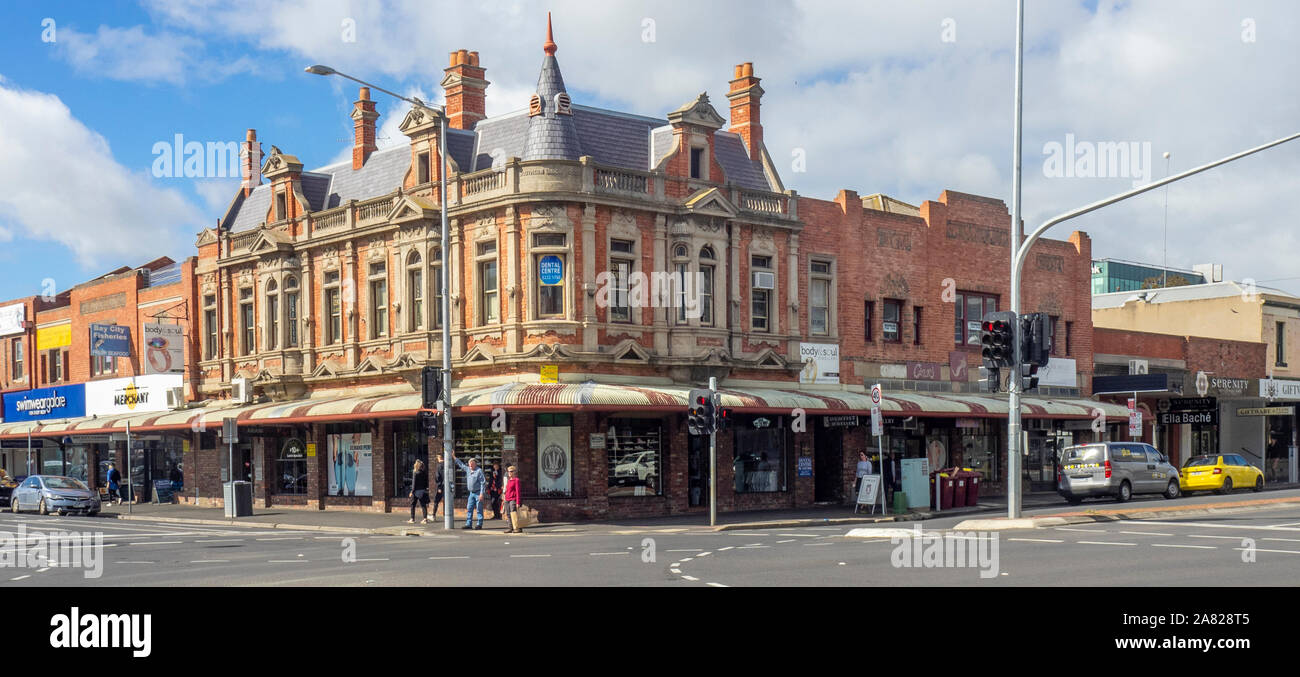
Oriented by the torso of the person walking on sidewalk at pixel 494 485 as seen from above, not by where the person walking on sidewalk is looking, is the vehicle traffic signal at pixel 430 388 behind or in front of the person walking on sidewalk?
in front

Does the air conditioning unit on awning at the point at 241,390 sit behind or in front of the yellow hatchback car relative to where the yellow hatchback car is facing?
behind

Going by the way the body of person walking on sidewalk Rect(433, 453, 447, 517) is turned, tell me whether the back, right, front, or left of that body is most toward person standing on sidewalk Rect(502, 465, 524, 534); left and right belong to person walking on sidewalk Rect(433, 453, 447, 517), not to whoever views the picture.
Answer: right

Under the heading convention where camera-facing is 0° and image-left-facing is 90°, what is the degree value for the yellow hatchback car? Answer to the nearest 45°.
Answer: approximately 225°

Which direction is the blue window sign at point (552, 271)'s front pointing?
toward the camera

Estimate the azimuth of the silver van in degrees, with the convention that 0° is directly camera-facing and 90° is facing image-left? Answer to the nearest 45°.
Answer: approximately 225°

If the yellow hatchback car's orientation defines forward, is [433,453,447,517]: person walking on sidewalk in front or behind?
behind
